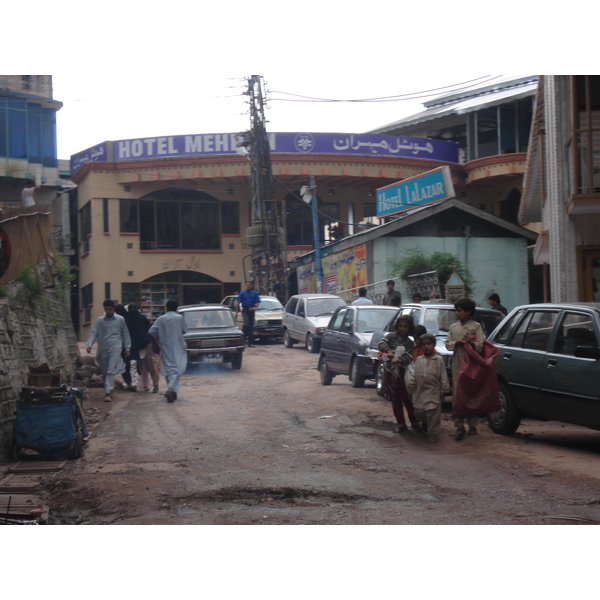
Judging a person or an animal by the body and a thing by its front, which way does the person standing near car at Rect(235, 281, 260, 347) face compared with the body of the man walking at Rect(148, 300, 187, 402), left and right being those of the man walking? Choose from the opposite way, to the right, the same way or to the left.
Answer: the opposite way

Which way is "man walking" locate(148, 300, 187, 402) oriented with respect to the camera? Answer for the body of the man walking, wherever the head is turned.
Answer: away from the camera

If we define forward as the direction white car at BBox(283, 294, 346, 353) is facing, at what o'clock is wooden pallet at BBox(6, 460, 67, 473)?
The wooden pallet is roughly at 2 o'clock from the white car.

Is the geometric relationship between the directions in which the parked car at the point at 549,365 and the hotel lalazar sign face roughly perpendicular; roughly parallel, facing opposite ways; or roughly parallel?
roughly perpendicular

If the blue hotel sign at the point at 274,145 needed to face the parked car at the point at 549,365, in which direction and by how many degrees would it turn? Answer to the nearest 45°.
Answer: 0° — it already faces it

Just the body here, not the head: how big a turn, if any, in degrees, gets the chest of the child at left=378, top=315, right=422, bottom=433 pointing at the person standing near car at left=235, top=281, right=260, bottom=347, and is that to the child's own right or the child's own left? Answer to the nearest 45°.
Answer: approximately 180°

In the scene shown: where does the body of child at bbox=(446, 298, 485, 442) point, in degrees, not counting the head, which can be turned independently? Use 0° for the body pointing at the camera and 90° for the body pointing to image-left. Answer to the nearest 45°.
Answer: approximately 45°

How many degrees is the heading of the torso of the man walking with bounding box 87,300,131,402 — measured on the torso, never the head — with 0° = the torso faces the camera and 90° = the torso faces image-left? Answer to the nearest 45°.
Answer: approximately 0°

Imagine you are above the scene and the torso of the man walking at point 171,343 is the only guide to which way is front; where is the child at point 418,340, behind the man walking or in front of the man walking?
behind

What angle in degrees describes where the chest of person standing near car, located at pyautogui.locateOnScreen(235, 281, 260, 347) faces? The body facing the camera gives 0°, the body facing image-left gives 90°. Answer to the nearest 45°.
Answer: approximately 0°

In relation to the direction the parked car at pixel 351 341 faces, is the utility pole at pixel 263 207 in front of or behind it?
behind
